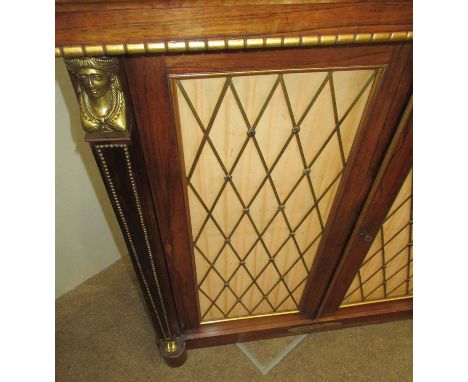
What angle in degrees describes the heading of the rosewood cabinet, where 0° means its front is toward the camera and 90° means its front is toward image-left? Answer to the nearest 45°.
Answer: approximately 0°
